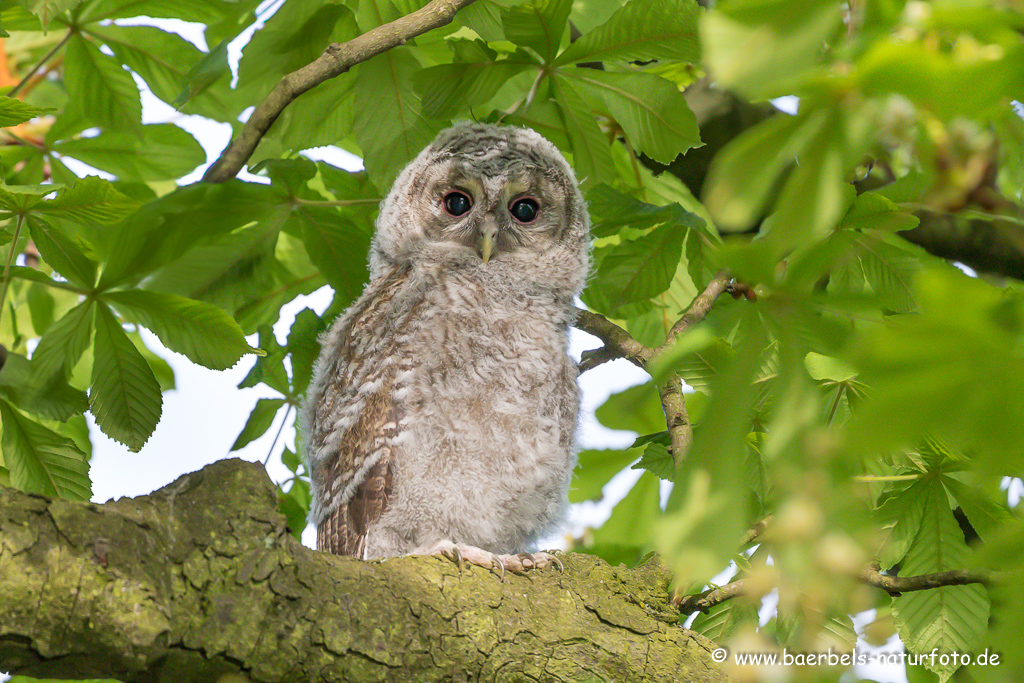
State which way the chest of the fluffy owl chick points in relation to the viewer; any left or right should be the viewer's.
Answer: facing the viewer and to the right of the viewer

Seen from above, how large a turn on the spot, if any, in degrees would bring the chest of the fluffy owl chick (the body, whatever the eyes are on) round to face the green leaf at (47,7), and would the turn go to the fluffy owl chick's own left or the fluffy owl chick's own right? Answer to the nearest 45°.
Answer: approximately 90° to the fluffy owl chick's own right

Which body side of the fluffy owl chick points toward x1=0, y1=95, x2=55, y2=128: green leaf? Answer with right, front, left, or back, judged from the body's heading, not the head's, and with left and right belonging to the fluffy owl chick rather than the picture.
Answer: right

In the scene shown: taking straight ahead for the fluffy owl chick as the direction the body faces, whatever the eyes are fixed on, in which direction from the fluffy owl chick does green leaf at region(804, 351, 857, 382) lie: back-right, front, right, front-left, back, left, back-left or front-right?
front
